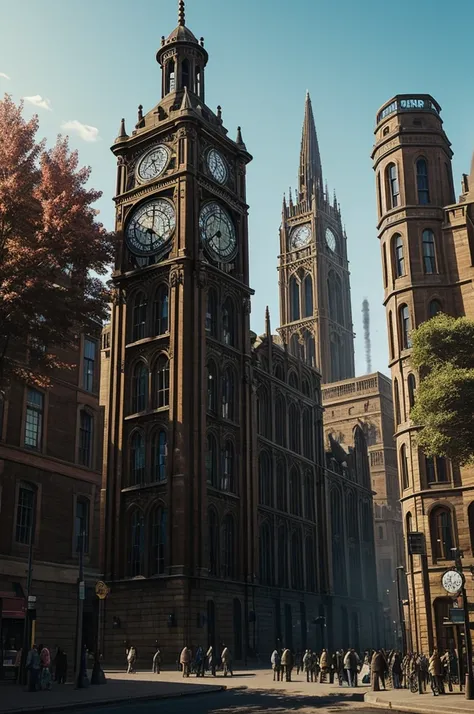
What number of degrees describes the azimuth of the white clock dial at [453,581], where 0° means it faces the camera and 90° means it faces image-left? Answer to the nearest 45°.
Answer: approximately 0°

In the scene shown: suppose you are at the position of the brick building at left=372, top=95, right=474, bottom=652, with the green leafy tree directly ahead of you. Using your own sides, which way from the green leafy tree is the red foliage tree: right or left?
right

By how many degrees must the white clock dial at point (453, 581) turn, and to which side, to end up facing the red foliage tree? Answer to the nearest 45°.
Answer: approximately 45° to its right
